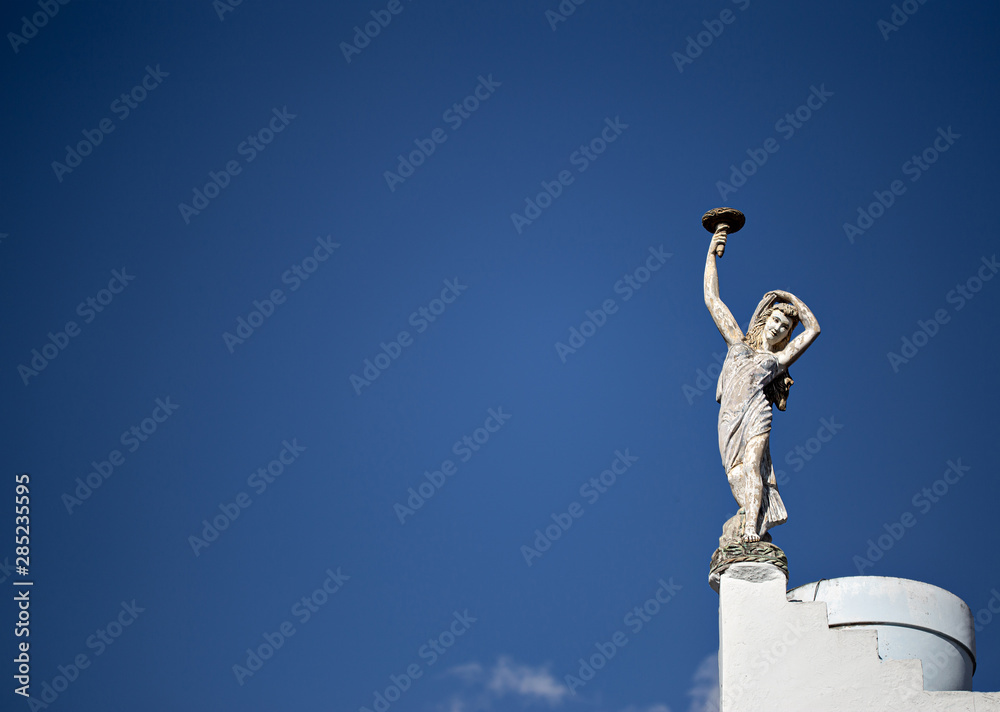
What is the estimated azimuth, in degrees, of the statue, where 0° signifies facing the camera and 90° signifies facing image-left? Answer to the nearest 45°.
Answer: approximately 0°
